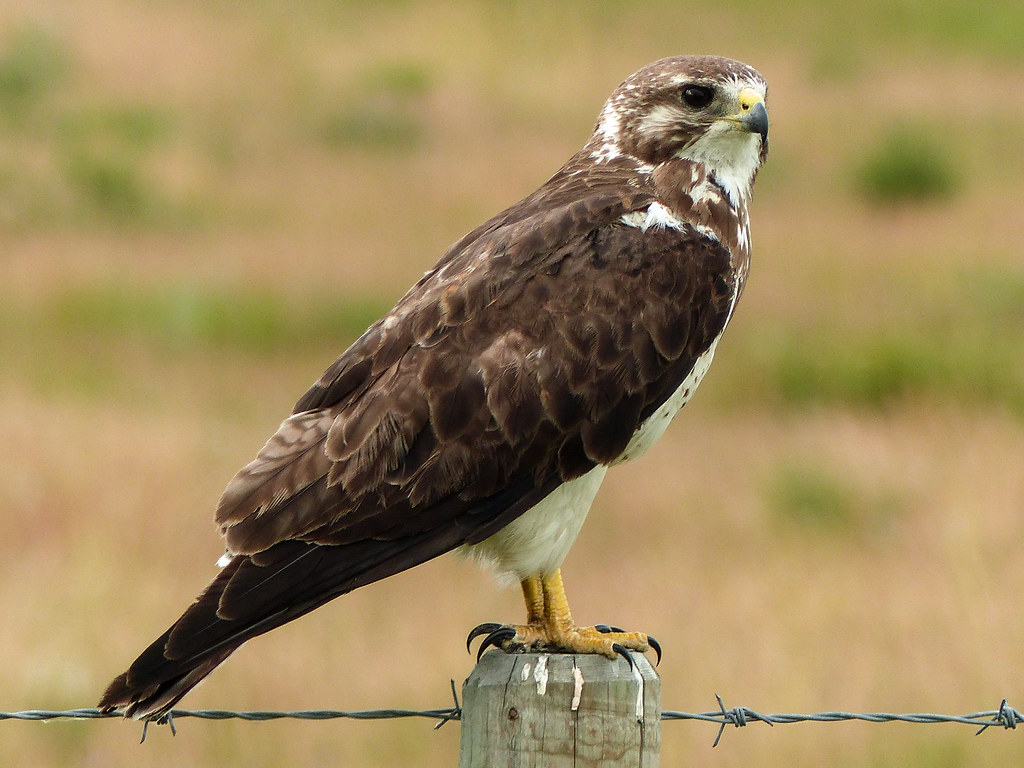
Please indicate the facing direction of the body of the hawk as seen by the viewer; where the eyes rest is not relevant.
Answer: to the viewer's right
